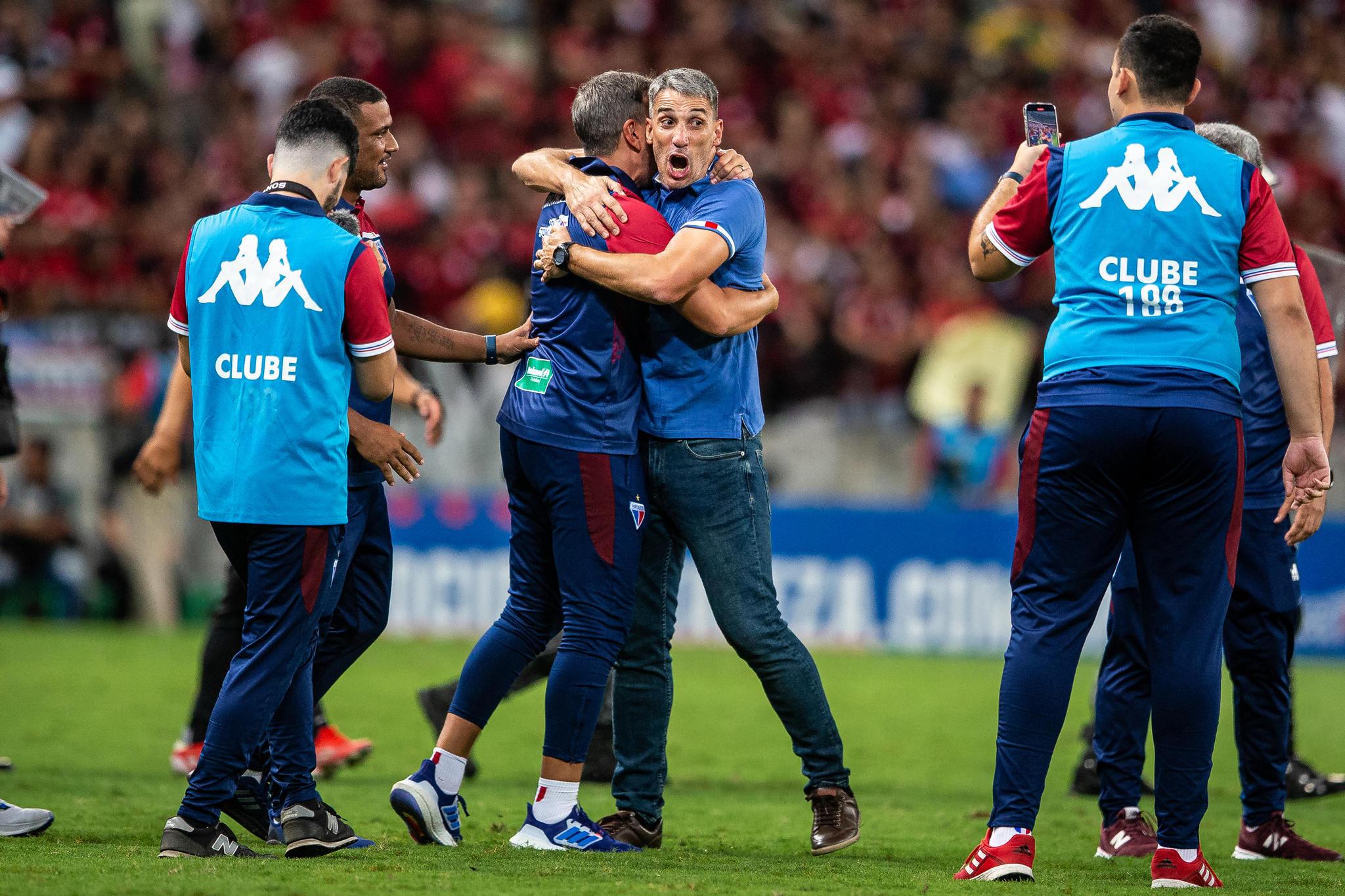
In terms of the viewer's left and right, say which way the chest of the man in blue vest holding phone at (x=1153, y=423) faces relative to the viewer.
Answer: facing away from the viewer

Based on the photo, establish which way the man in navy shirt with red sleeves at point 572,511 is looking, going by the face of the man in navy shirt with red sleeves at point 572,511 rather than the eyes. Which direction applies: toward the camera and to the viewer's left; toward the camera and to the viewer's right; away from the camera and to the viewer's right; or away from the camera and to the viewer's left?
away from the camera and to the viewer's right

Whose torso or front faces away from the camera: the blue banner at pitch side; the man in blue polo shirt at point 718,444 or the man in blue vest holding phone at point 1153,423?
the man in blue vest holding phone at point 1153,423

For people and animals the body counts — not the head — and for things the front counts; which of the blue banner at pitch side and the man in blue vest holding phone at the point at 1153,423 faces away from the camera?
the man in blue vest holding phone

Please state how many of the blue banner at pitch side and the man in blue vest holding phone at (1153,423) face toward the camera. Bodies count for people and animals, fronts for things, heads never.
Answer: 1

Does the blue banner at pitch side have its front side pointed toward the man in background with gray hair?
yes

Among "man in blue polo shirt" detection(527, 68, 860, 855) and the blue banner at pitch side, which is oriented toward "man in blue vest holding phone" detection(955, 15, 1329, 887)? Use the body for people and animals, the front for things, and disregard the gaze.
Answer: the blue banner at pitch side

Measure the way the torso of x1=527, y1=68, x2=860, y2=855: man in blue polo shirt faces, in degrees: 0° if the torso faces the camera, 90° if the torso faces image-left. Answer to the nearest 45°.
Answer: approximately 45°

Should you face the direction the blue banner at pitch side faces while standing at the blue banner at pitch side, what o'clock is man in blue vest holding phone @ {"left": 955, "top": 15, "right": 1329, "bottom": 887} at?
The man in blue vest holding phone is roughly at 12 o'clock from the blue banner at pitch side.

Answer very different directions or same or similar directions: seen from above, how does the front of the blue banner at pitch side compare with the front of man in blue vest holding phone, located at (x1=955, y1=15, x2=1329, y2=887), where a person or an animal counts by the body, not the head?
very different directions
